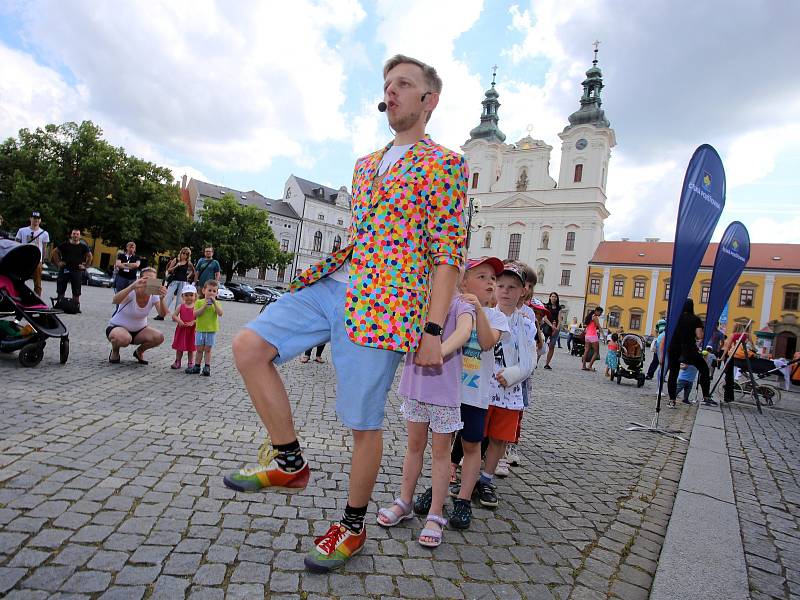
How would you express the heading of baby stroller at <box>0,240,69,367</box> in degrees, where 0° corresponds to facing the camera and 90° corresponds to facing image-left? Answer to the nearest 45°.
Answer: approximately 315°

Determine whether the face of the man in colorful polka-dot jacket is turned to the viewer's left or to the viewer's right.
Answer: to the viewer's left

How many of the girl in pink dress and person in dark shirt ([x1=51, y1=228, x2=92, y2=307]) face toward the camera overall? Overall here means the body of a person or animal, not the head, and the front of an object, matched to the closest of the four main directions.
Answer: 2

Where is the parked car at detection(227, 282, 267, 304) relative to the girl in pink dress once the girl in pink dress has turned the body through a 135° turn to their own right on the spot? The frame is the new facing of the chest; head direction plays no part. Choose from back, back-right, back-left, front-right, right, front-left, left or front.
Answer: front-right

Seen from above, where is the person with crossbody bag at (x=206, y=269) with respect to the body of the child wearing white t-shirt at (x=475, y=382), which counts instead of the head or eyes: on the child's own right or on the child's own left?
on the child's own right

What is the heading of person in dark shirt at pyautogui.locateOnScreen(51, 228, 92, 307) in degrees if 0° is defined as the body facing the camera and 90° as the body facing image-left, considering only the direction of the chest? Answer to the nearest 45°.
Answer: approximately 0°

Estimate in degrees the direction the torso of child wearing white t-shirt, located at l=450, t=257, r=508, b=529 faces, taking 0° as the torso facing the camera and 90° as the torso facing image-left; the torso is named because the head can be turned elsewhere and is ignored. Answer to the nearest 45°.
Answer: approximately 45°

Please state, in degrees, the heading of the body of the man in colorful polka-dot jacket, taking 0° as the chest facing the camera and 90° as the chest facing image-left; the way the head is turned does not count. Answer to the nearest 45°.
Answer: approximately 45°

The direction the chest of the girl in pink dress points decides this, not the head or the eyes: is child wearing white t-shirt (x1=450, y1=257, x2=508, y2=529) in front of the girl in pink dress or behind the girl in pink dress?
in front

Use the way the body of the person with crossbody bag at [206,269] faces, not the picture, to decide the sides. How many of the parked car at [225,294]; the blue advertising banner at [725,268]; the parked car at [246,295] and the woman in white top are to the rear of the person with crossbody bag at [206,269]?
2
